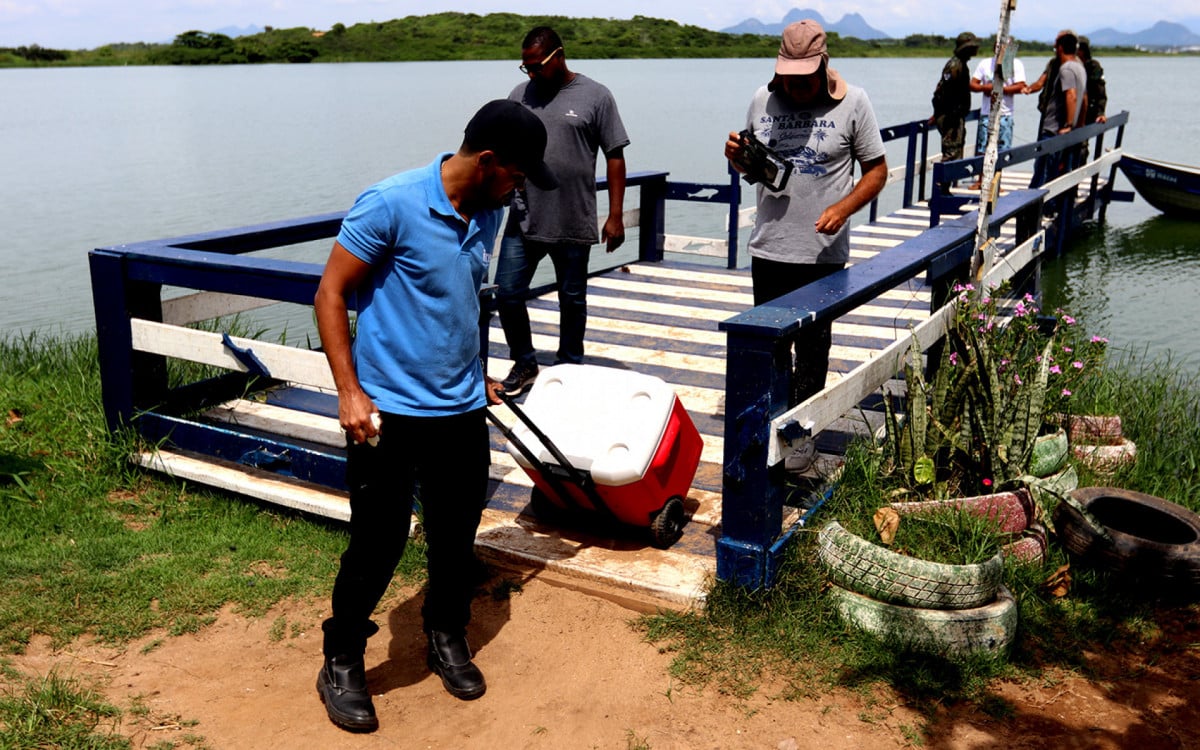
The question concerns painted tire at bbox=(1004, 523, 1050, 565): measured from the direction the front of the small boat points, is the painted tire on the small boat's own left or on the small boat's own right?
on the small boat's own left

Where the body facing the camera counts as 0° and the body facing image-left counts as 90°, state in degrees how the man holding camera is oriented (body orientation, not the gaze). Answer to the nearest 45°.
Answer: approximately 45°

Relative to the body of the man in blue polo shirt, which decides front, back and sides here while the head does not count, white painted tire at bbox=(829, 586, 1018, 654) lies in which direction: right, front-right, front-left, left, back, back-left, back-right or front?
front-left

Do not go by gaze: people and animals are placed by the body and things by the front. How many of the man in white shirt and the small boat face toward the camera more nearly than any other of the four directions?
1

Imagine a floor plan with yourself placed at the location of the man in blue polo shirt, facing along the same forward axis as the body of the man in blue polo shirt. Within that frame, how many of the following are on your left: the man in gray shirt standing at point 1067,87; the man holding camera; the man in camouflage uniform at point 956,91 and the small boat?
4

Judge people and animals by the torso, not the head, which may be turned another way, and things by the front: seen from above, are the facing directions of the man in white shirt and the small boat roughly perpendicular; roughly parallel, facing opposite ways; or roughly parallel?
roughly perpendicular

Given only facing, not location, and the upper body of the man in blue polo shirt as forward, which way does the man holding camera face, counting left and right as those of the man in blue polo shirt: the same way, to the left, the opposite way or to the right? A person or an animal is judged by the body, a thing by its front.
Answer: to the right

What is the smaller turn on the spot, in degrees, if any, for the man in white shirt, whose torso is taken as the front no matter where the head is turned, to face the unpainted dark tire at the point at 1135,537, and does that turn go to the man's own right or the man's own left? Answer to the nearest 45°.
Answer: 0° — they already face it

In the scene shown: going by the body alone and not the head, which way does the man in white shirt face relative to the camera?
toward the camera

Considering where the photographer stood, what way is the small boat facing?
facing to the left of the viewer

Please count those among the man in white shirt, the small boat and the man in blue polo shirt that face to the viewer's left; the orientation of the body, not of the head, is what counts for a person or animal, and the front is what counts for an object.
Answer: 1

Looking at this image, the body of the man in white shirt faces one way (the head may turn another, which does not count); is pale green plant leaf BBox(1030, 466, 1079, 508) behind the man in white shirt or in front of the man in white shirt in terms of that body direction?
in front

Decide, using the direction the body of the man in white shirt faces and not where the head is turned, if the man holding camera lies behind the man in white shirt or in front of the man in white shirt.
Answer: in front
